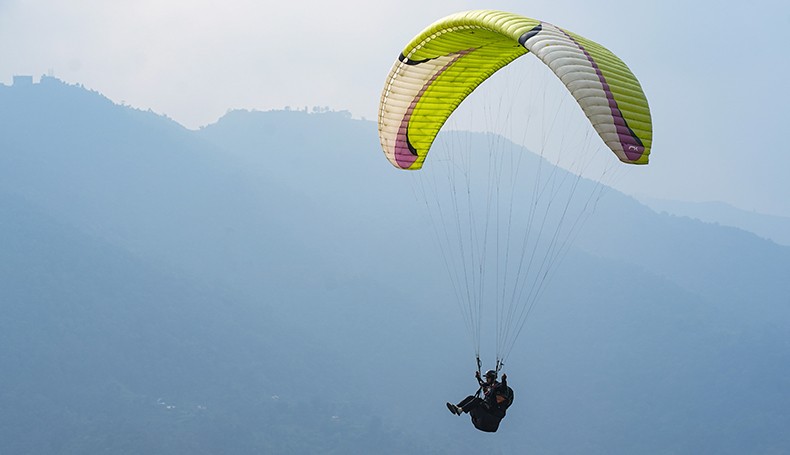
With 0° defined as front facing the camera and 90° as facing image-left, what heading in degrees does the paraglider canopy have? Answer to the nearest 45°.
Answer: approximately 45°
